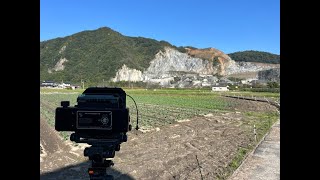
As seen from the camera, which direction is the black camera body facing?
away from the camera
